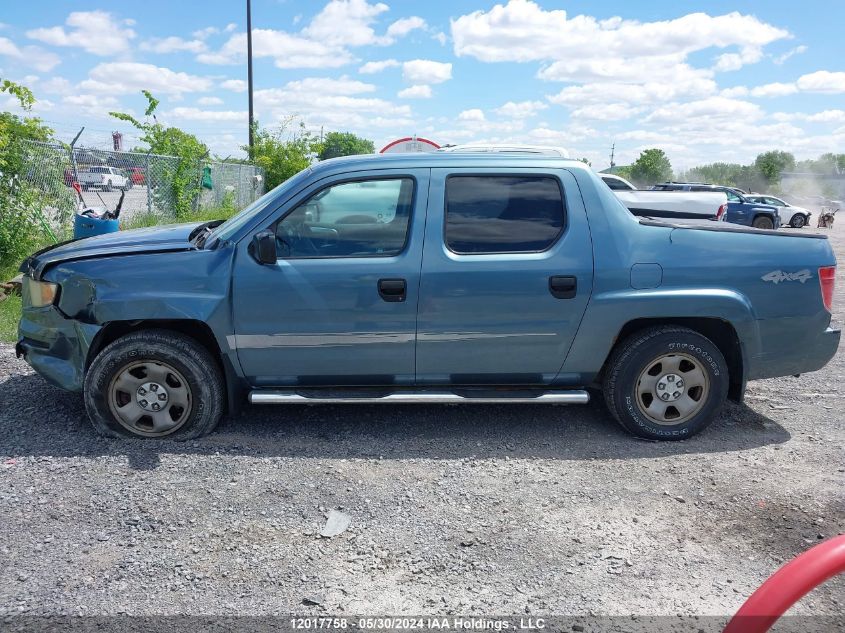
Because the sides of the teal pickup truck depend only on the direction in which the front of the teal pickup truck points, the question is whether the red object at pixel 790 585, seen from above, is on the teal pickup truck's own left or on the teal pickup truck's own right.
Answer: on the teal pickup truck's own left

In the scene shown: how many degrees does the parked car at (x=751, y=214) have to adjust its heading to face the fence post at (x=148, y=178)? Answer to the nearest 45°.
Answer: approximately 135° to its right

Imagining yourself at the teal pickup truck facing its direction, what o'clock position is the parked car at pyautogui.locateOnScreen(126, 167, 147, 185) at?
The parked car is roughly at 2 o'clock from the teal pickup truck.

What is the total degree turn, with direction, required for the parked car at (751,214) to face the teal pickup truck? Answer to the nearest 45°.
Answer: approximately 90° to its right

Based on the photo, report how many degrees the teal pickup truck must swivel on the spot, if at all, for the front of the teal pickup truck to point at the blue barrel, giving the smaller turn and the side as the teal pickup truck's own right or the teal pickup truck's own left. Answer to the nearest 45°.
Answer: approximately 45° to the teal pickup truck's own right

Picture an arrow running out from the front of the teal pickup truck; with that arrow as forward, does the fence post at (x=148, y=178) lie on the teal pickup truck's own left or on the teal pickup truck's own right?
on the teal pickup truck's own right

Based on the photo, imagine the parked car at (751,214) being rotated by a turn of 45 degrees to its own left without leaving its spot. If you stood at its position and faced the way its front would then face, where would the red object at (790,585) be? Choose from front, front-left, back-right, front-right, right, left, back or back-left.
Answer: back-right

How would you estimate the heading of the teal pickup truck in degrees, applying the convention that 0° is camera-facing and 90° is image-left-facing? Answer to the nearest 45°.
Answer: approximately 90°

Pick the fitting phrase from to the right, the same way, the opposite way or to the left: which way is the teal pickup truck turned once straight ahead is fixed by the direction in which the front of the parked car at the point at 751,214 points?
the opposite way

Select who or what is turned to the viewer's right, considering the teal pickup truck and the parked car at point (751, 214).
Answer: the parked car

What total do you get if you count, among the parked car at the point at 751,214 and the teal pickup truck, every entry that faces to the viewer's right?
1

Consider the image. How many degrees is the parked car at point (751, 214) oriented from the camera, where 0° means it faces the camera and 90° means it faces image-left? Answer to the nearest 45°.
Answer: approximately 270°

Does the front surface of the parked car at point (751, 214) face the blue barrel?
no

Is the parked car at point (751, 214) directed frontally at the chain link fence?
no
